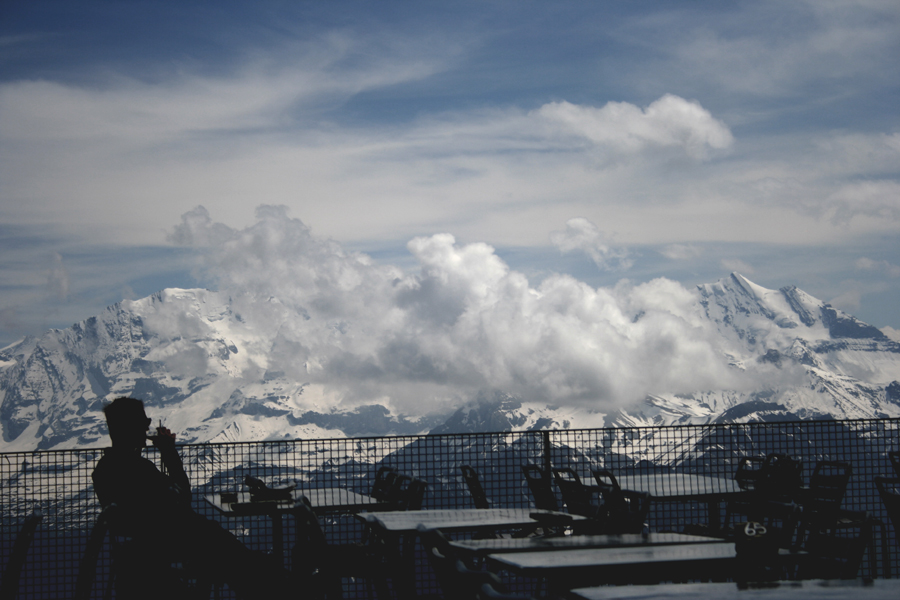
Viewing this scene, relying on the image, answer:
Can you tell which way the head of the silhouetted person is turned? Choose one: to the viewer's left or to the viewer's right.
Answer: to the viewer's right

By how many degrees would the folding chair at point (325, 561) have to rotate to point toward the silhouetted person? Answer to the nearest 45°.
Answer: approximately 135° to its left

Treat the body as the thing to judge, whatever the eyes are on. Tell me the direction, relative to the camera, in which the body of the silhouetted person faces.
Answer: to the viewer's right

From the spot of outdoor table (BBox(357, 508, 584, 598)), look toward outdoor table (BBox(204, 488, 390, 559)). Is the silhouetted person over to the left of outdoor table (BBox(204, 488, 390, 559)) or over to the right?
left

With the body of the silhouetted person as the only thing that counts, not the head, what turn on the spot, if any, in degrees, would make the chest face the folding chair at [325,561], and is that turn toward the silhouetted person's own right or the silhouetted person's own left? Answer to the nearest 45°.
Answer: approximately 45° to the silhouetted person's own right
